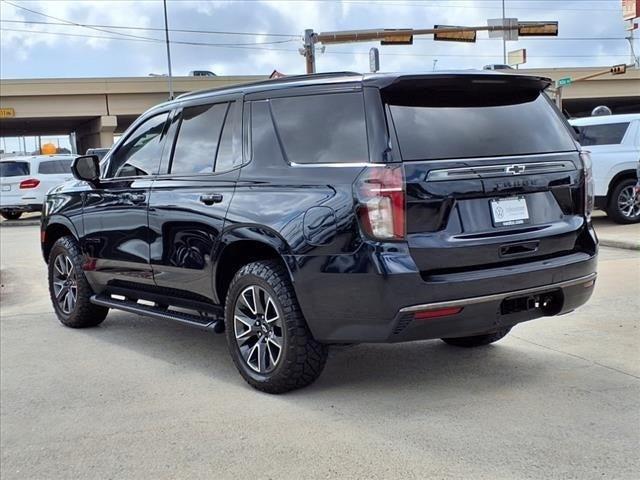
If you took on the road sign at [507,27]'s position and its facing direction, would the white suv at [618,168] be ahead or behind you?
behind

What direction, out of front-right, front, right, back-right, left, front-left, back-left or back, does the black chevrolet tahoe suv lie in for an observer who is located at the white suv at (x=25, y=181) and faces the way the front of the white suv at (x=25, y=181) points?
back-right

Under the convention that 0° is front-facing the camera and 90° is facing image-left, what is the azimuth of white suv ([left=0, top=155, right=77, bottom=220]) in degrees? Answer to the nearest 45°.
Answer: approximately 225°

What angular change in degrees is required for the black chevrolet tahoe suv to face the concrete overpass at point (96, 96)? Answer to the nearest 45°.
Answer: approximately 45° to its right

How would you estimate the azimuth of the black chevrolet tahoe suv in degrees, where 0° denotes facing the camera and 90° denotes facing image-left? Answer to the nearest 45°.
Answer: approximately 135°

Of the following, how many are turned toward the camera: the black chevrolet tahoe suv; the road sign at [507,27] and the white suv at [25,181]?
0

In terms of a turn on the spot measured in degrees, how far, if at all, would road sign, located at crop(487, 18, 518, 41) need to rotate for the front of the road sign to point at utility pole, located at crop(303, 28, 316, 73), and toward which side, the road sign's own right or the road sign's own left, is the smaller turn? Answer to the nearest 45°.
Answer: approximately 90° to the road sign's own left

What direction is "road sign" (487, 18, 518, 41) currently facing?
away from the camera

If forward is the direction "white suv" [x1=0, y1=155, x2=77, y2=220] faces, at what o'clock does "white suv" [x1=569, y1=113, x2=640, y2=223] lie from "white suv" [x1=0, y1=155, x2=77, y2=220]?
"white suv" [x1=569, y1=113, x2=640, y2=223] is roughly at 3 o'clock from "white suv" [x1=0, y1=155, x2=77, y2=220].
